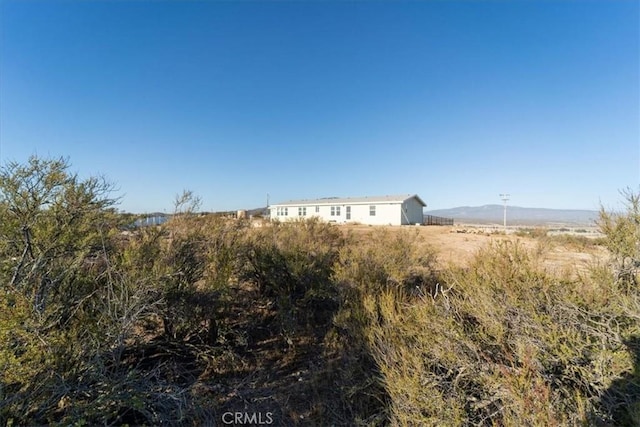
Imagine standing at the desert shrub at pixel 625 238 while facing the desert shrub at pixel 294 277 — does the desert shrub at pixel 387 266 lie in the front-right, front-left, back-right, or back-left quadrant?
front-right

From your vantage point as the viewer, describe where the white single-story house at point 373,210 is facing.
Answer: facing the viewer and to the left of the viewer

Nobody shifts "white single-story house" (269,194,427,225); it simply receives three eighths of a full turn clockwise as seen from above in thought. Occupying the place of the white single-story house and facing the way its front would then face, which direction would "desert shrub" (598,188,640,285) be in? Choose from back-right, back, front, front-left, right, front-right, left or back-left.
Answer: back

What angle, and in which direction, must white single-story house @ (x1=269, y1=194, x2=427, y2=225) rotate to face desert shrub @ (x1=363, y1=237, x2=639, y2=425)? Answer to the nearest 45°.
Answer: approximately 45° to its left

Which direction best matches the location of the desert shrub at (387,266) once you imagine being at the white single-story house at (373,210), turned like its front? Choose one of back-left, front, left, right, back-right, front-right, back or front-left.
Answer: front-left

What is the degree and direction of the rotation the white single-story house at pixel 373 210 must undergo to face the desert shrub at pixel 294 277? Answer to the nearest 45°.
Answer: approximately 45° to its left
